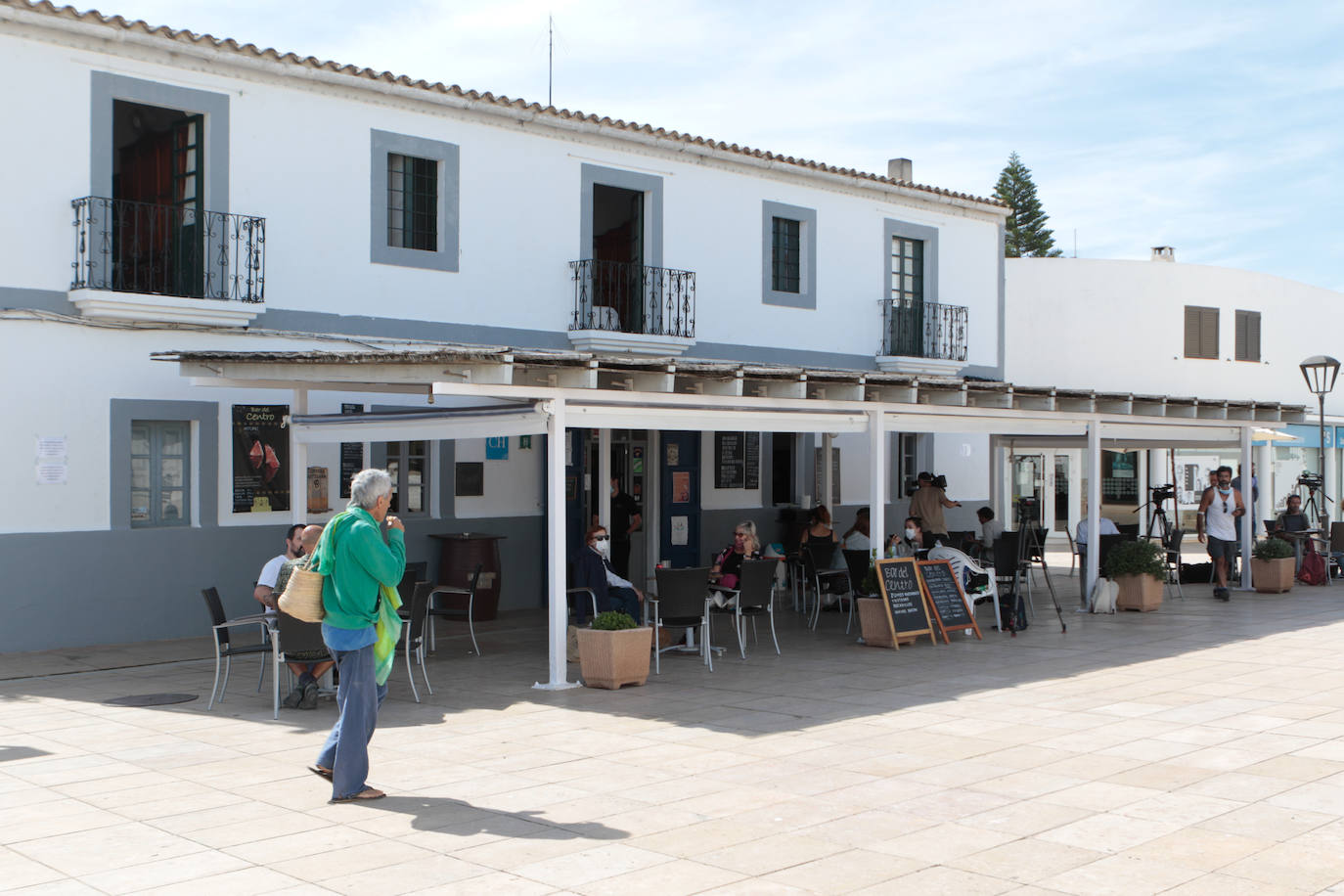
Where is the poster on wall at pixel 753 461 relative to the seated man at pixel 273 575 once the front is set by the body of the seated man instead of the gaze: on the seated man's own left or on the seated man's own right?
on the seated man's own left

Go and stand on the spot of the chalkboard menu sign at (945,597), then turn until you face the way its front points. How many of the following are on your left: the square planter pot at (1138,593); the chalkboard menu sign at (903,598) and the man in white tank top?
2

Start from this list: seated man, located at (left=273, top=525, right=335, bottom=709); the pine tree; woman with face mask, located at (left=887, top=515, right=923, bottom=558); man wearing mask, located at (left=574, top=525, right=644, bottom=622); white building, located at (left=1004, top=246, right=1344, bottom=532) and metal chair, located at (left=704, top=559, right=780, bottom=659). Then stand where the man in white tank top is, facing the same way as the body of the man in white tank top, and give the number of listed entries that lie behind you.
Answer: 2

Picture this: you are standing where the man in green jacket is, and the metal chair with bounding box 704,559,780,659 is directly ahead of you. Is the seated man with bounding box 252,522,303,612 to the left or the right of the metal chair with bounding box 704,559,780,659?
left

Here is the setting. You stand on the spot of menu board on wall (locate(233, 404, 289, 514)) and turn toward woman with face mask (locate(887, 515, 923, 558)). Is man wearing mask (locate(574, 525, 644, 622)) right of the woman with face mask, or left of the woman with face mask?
right

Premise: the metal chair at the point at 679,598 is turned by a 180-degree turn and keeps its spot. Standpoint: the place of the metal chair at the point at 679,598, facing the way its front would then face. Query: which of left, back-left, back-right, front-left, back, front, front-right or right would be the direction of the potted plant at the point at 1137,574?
back-left

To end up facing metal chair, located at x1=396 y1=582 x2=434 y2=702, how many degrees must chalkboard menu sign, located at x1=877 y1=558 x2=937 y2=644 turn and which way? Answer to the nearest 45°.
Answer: approximately 90° to its right

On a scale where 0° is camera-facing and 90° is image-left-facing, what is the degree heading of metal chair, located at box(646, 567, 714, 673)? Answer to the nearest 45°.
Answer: approximately 180°

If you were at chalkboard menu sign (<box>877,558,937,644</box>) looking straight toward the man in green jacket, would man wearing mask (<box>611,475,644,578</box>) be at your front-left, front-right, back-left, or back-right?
back-right

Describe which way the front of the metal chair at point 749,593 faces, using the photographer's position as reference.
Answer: facing away from the viewer and to the left of the viewer

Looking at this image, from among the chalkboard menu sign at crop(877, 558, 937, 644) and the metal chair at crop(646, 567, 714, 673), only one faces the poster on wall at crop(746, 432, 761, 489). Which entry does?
the metal chair

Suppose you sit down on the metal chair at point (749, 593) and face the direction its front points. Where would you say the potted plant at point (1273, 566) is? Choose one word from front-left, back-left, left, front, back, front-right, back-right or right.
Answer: right

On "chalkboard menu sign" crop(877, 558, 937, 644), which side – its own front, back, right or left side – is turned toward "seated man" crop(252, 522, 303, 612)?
right

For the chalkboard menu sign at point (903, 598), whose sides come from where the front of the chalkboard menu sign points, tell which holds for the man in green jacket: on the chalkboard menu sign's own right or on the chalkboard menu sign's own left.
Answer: on the chalkboard menu sign's own right

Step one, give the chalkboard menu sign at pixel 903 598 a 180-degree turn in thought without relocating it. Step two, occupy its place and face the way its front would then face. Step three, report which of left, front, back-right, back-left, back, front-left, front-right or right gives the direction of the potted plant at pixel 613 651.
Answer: left
